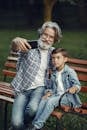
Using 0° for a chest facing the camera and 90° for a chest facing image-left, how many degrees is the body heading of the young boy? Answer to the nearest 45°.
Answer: approximately 45°

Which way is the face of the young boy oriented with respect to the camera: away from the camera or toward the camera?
toward the camera

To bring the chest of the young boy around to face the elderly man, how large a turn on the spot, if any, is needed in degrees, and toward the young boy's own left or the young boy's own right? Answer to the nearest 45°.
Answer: approximately 45° to the young boy's own right
